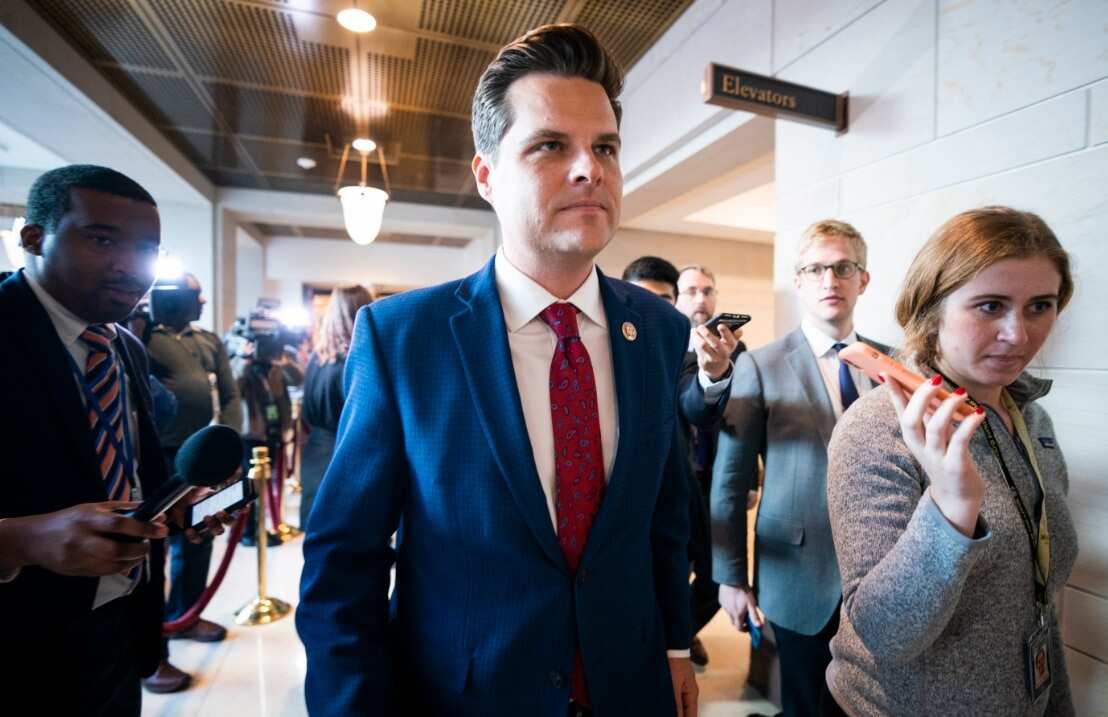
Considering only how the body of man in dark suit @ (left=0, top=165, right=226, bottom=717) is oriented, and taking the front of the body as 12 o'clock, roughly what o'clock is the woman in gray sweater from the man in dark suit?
The woman in gray sweater is roughly at 12 o'clock from the man in dark suit.

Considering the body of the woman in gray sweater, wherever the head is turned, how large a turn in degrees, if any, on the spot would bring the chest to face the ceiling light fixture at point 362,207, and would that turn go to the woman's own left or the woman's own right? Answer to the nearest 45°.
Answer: approximately 135° to the woman's own right

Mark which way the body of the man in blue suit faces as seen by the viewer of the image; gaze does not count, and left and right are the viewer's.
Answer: facing the viewer and to the right of the viewer

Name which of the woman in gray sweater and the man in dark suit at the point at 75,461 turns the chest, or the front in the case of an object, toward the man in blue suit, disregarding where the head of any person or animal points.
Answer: the man in dark suit

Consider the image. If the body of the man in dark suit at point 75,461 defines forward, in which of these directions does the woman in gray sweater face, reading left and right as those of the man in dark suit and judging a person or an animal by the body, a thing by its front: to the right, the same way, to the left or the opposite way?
to the right

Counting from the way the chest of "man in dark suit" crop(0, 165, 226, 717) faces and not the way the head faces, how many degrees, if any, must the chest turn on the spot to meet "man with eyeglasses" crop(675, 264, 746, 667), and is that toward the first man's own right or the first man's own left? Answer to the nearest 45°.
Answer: approximately 45° to the first man's own left

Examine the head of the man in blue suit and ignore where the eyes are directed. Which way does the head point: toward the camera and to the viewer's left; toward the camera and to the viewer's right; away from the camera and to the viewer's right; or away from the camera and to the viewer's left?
toward the camera and to the viewer's right

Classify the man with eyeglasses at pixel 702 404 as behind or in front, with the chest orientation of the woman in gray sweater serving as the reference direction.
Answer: behind

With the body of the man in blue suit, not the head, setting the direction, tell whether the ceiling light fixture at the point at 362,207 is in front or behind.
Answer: behind
